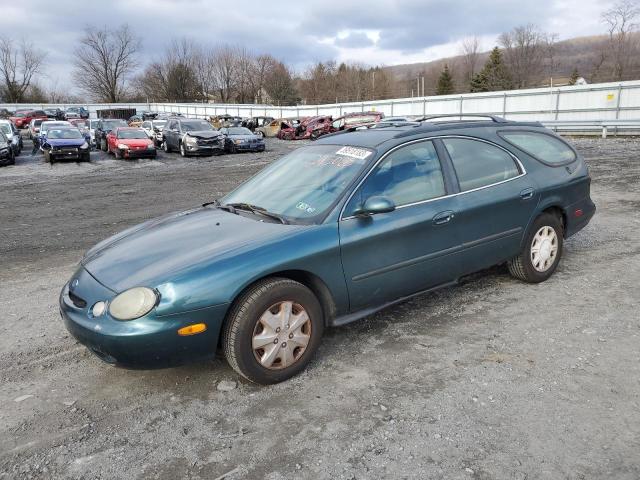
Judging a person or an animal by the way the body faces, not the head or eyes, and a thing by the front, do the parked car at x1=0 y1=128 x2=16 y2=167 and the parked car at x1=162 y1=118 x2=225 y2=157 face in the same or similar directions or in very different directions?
same or similar directions

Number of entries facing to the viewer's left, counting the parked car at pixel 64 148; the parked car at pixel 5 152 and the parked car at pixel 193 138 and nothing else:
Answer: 0

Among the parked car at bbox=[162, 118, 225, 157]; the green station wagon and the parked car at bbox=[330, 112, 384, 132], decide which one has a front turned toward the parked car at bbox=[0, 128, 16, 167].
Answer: the parked car at bbox=[330, 112, 384, 132]

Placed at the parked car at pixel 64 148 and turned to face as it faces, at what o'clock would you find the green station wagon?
The green station wagon is roughly at 12 o'clock from the parked car.

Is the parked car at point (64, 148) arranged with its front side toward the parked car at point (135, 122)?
no

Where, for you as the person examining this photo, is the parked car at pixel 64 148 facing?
facing the viewer

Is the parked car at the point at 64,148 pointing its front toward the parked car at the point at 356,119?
no

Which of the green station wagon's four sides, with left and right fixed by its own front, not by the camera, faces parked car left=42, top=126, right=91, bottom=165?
right

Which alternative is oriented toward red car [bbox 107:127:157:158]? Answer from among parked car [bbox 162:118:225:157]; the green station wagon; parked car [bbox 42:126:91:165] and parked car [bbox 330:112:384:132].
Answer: parked car [bbox 330:112:384:132]

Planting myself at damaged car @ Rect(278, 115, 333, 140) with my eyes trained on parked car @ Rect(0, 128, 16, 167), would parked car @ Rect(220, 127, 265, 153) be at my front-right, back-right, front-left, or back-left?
front-left

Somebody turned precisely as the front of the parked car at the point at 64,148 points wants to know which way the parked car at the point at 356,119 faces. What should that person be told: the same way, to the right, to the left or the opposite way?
to the right

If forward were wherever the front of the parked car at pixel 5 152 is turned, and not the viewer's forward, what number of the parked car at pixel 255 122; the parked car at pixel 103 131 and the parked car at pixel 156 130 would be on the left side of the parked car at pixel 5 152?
3

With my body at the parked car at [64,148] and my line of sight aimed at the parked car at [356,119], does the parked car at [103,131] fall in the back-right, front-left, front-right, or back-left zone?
front-left

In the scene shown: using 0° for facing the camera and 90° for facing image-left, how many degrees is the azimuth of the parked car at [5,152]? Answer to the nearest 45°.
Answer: approximately 315°

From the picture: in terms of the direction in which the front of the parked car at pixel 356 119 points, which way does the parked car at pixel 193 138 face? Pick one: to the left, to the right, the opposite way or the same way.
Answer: to the left
